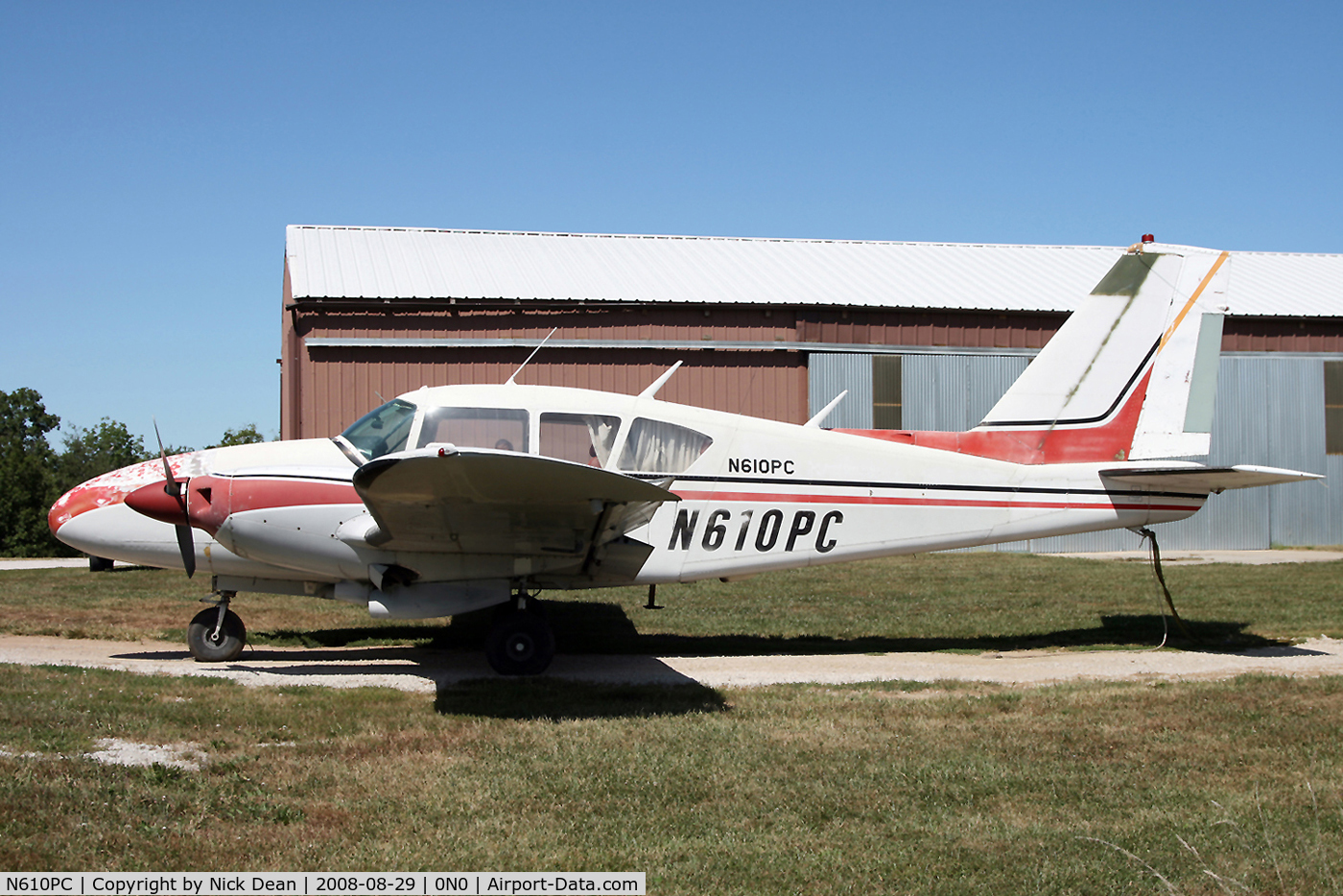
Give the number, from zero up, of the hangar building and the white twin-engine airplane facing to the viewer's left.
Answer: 1

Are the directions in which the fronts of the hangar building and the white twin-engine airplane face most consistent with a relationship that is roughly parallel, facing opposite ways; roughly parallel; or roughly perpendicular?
roughly perpendicular

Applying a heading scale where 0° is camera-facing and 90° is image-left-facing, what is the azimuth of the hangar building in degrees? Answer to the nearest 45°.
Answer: approximately 0°

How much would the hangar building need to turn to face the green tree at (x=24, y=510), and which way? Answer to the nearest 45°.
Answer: approximately 90° to its right

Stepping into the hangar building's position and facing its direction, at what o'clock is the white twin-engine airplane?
The white twin-engine airplane is roughly at 12 o'clock from the hangar building.

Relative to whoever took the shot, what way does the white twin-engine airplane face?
facing to the left of the viewer

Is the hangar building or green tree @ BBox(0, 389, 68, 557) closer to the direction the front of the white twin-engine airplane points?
the green tree

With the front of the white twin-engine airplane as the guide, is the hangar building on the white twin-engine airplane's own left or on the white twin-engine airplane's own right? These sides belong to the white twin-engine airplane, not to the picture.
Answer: on the white twin-engine airplane's own right

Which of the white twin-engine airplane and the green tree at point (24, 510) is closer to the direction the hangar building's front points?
the white twin-engine airplane

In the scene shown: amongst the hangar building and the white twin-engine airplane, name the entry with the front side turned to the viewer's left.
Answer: the white twin-engine airplane

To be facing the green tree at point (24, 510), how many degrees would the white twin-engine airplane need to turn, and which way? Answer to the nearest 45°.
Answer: approximately 45° to its right
